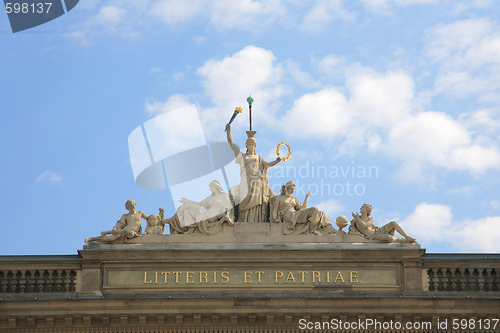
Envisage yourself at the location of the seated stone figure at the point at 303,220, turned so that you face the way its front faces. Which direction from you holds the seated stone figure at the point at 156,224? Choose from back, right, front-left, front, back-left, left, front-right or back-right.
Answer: back-right

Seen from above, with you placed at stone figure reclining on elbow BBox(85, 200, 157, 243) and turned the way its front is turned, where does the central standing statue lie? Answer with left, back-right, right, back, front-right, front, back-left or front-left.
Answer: back-left

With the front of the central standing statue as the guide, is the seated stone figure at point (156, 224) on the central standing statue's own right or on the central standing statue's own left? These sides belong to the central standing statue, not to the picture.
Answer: on the central standing statue's own right

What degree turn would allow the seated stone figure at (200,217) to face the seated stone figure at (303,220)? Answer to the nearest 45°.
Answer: approximately 135° to its left

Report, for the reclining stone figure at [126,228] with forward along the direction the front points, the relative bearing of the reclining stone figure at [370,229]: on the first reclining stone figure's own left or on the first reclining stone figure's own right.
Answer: on the first reclining stone figure's own left

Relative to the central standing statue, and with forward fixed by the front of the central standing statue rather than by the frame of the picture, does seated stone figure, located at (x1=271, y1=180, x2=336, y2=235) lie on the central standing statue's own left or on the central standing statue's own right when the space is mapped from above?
on the central standing statue's own left

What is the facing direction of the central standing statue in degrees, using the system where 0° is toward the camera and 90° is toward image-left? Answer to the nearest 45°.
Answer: approximately 0°

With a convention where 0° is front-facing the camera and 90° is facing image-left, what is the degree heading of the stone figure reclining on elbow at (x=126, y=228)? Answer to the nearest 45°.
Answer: approximately 45°

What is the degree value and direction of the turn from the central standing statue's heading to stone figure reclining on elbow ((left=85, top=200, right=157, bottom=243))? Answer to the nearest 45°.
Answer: approximately 90° to its right

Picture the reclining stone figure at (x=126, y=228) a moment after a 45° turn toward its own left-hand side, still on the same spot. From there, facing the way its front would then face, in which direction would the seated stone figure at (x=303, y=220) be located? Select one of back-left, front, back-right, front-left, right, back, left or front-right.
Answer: left

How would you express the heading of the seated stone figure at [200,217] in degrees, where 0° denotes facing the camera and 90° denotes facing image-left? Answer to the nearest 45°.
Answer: approximately 45°

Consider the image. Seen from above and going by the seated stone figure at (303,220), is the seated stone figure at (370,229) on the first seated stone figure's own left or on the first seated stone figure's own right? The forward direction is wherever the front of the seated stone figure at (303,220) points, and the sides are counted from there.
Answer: on the first seated stone figure's own left
